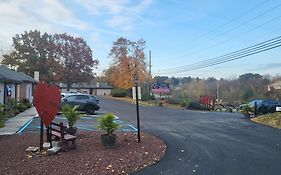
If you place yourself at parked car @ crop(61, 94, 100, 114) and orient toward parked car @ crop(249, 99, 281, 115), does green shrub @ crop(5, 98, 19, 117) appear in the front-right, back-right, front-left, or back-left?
back-right

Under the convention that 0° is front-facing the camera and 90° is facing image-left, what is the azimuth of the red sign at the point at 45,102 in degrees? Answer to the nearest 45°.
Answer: approximately 0°

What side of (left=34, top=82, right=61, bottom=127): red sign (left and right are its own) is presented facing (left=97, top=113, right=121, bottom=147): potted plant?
left

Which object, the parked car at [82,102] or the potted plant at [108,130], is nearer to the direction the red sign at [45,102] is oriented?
the potted plant

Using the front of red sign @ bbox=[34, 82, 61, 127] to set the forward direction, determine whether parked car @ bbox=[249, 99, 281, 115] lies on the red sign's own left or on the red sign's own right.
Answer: on the red sign's own left

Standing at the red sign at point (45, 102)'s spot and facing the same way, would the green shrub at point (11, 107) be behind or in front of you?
behind

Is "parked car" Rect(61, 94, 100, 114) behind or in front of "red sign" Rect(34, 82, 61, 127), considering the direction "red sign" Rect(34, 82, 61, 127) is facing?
behind

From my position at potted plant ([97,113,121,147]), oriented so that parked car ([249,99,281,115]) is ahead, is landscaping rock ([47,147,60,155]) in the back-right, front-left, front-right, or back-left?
back-left
